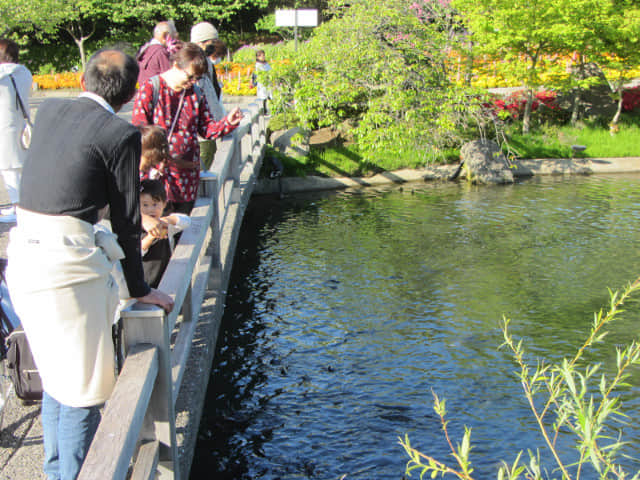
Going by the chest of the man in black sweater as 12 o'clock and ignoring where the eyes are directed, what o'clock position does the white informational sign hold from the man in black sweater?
The white informational sign is roughly at 11 o'clock from the man in black sweater.

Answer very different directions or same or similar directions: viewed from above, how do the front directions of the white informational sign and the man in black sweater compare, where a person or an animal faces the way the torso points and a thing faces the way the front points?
very different directions

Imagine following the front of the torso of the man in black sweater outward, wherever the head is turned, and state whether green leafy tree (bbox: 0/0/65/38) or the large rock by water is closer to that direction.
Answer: the large rock by water

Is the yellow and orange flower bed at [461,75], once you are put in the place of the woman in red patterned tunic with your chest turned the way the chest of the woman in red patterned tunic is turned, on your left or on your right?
on your left

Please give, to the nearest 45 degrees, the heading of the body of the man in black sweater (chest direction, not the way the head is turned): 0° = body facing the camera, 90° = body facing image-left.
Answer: approximately 225°

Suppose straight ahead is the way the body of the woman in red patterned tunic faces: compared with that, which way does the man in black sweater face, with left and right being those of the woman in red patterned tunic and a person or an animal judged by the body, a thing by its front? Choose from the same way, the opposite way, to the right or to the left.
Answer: to the left

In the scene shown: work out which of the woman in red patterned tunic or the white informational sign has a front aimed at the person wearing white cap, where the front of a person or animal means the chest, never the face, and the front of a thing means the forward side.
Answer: the white informational sign

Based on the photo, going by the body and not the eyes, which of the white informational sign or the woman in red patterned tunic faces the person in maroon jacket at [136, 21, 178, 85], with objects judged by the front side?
the white informational sign

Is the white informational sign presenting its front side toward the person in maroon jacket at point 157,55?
yes

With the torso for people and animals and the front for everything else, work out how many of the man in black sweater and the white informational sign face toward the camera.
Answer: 1

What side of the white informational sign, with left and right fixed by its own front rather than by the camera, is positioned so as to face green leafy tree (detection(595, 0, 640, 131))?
left

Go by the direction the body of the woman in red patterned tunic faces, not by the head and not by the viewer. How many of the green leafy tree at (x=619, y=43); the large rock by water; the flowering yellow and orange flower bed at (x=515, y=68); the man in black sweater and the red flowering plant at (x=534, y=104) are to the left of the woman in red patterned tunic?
4

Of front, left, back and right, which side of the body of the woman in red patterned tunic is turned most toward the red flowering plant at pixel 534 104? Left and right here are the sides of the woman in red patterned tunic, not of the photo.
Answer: left

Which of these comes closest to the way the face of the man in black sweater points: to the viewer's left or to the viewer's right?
to the viewer's right

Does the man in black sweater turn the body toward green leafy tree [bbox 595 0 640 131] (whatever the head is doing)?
yes

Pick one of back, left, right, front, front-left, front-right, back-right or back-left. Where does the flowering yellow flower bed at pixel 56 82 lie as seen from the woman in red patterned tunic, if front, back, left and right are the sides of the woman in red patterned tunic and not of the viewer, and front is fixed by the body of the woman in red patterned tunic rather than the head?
back-left
